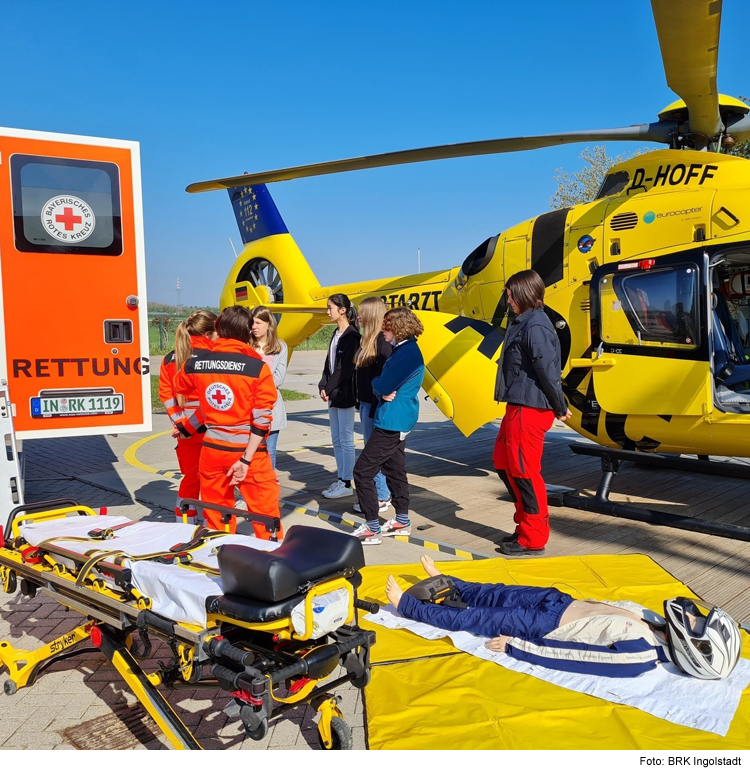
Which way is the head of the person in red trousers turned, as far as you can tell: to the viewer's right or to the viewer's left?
to the viewer's left

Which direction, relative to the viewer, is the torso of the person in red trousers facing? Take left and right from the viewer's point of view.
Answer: facing to the left of the viewer

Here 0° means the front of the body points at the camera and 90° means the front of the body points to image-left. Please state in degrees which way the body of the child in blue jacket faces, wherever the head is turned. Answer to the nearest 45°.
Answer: approximately 90°

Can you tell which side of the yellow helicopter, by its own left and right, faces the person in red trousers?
right

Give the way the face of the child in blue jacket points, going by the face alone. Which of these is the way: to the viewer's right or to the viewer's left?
to the viewer's left

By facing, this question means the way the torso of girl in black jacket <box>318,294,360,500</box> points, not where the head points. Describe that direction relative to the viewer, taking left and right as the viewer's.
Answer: facing to the left of the viewer

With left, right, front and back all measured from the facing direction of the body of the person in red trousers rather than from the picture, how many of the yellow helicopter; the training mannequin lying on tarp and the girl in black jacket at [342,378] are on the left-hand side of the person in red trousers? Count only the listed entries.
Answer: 1

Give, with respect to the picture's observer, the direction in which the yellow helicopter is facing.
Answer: facing the viewer and to the right of the viewer

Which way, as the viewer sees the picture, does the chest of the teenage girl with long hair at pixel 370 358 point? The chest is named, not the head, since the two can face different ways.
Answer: to the viewer's left
